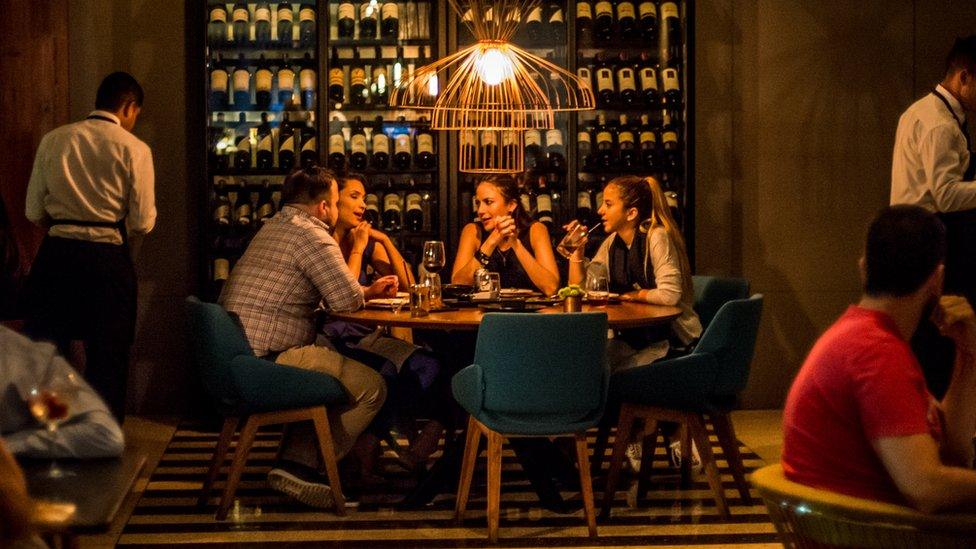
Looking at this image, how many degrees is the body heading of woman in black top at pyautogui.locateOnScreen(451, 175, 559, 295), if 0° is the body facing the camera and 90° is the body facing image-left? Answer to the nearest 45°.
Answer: approximately 0°

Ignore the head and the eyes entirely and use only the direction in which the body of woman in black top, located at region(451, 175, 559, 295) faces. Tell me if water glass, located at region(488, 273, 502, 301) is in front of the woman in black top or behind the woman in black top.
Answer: in front

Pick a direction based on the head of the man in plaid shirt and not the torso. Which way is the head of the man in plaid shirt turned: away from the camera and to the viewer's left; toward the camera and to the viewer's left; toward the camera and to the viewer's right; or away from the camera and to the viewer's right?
away from the camera and to the viewer's right

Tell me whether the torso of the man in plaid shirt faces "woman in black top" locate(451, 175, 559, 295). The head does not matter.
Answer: yes

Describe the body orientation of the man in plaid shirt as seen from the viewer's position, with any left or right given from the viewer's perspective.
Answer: facing away from the viewer and to the right of the viewer

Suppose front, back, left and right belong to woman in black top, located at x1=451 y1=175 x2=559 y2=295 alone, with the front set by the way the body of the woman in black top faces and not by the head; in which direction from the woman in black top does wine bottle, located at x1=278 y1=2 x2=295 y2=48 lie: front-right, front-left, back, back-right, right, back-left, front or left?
back-right

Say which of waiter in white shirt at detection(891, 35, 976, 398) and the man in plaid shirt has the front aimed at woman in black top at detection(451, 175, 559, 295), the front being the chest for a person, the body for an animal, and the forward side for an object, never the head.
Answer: the man in plaid shirt

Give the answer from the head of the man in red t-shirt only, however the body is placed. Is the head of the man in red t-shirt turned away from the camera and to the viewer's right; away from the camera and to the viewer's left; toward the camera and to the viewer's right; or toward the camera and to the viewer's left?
away from the camera and to the viewer's right
